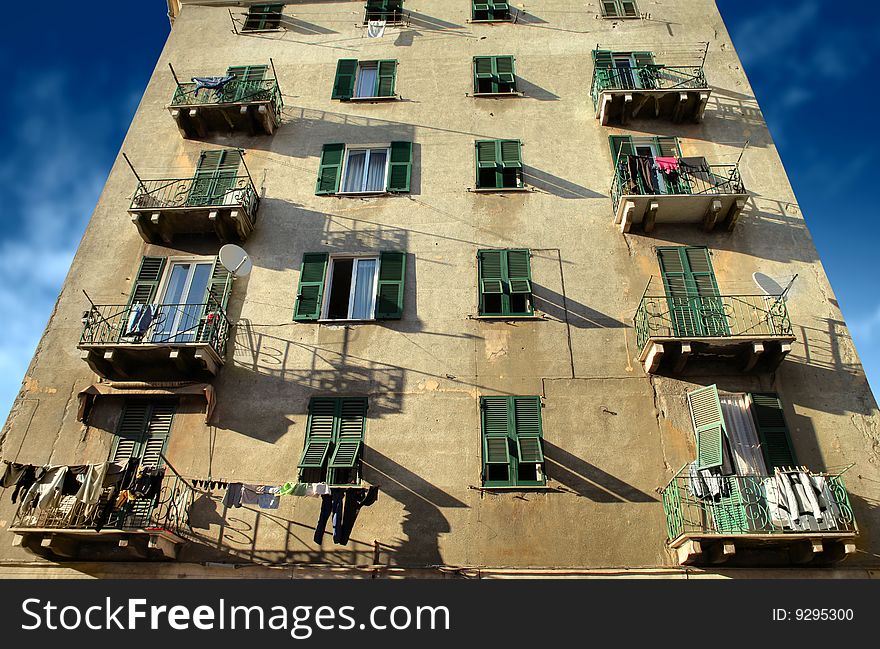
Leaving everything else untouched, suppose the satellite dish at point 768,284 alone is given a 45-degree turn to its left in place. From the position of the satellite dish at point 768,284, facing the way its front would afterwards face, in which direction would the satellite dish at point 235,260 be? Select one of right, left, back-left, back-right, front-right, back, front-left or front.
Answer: back

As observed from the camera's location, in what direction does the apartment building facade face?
facing the viewer

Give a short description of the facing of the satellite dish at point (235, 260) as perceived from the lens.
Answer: facing the viewer and to the right of the viewer

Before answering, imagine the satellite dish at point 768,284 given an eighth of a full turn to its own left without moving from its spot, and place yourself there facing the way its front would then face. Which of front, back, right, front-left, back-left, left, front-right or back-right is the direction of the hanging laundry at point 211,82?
back
